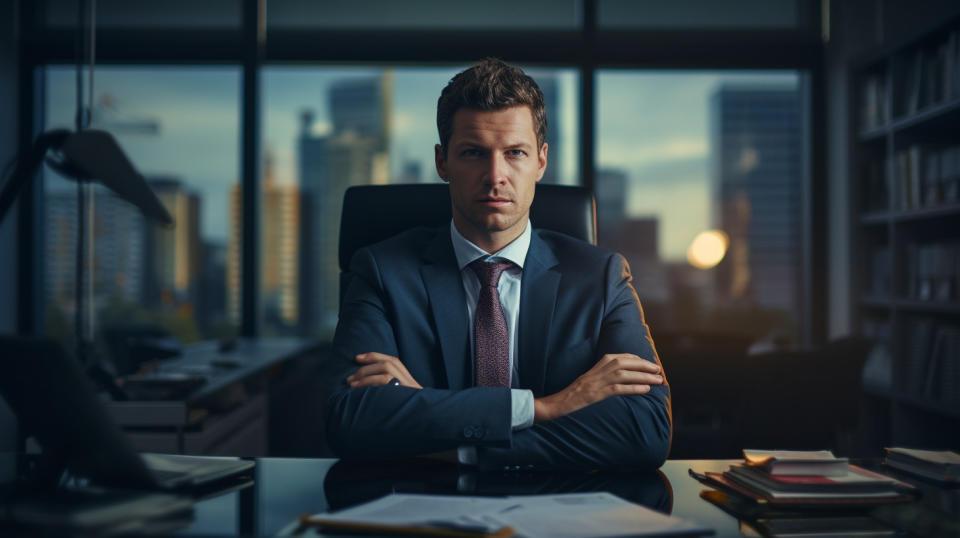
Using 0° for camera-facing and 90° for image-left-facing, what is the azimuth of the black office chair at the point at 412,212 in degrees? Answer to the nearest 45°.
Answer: approximately 0°

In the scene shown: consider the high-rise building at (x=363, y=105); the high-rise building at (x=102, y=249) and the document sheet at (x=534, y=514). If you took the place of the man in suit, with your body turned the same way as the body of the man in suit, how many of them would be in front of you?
1

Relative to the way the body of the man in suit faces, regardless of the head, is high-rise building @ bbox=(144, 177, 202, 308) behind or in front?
behind

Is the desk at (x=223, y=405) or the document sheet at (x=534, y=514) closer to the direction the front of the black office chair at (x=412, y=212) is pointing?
the document sheet

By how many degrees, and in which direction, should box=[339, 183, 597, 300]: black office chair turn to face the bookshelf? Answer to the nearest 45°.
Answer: approximately 135° to its left

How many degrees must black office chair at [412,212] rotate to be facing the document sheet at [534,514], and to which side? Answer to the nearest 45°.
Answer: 0° — it already faces it

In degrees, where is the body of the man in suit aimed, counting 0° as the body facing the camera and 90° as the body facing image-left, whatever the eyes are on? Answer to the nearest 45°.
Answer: approximately 0°

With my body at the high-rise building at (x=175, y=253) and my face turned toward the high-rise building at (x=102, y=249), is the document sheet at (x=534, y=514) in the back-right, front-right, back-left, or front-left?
back-left

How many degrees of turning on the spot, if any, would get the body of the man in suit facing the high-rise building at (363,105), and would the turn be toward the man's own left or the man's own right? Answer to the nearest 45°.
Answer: approximately 180°

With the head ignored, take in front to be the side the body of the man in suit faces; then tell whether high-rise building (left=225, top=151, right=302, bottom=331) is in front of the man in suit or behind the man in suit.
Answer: behind
